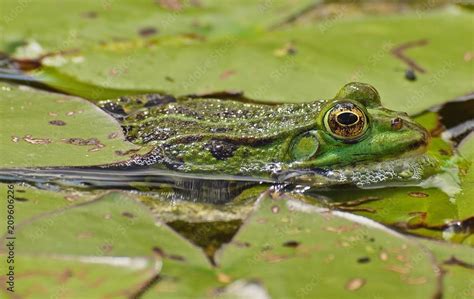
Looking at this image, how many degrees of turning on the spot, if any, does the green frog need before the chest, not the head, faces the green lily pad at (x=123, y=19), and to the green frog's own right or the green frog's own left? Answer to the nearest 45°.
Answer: approximately 135° to the green frog's own left

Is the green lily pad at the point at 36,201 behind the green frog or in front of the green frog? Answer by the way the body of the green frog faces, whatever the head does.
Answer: behind

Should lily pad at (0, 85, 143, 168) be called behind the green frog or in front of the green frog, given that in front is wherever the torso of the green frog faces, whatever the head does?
behind

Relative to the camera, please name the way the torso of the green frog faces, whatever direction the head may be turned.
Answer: to the viewer's right

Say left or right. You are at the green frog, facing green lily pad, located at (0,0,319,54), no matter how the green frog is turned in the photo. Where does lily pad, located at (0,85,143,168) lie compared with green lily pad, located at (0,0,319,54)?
left

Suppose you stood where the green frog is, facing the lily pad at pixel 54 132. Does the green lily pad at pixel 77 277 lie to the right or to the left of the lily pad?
left

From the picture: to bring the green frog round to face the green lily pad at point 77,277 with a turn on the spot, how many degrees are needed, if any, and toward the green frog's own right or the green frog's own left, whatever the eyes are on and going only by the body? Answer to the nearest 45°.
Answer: approximately 135° to the green frog's own right
